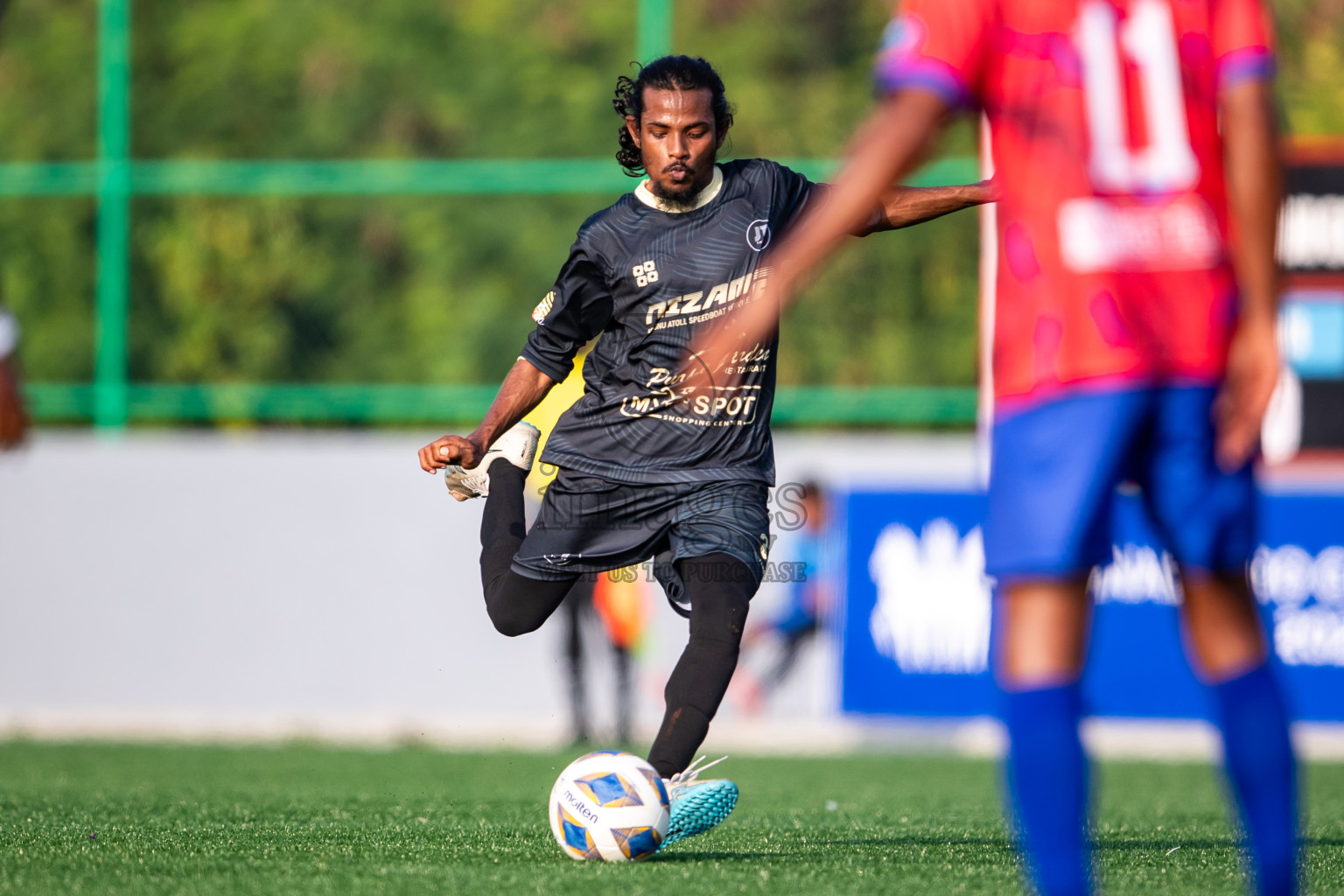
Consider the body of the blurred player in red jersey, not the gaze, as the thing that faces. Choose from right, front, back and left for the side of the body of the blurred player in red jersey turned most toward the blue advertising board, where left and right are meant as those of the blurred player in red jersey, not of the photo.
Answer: front

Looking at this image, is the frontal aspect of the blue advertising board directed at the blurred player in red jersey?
yes

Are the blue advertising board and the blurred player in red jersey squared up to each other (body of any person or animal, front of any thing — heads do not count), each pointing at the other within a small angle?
yes

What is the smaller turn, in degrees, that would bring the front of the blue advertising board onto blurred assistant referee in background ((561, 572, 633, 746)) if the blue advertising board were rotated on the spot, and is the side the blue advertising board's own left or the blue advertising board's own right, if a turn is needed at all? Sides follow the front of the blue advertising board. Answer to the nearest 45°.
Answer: approximately 90° to the blue advertising board's own right

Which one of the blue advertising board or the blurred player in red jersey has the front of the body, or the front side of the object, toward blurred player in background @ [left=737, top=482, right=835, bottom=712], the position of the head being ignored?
the blurred player in red jersey

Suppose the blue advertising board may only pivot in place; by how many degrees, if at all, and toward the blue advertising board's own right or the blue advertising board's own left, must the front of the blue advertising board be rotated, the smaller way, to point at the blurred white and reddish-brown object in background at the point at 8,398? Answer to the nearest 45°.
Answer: approximately 45° to the blue advertising board's own right

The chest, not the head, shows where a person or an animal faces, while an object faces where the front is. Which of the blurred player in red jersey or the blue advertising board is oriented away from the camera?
the blurred player in red jersey

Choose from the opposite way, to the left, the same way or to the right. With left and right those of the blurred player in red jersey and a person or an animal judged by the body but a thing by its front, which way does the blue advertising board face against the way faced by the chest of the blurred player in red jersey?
the opposite way

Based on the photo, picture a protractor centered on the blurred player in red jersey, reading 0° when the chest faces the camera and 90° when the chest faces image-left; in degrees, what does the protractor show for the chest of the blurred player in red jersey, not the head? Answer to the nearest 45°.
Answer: approximately 180°

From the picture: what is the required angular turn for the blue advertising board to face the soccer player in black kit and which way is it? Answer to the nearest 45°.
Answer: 0° — it already faces them

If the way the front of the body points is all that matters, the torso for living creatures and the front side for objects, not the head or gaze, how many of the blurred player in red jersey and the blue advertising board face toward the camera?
1
